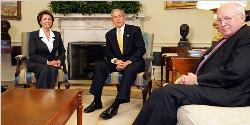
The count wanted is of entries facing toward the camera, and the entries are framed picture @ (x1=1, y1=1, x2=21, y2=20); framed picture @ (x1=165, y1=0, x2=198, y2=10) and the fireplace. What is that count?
3

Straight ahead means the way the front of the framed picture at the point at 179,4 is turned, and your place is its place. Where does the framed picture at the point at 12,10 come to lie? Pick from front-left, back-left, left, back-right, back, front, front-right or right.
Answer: right

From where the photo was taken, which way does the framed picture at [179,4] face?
toward the camera

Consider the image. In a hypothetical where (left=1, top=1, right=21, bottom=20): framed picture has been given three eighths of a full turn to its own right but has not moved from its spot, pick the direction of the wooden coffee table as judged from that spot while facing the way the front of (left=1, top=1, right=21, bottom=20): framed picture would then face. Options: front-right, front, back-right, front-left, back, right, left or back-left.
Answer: back-left

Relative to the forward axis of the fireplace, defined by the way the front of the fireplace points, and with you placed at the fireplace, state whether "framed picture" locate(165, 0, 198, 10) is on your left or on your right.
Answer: on your left

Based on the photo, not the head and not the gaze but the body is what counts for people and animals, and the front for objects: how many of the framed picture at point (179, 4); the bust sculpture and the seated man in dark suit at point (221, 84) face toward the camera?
2

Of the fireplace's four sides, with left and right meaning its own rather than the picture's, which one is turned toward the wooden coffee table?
front

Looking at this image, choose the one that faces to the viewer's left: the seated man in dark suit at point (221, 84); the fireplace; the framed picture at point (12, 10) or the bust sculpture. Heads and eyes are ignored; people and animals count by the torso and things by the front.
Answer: the seated man in dark suit

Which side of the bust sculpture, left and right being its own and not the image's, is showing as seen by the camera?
front

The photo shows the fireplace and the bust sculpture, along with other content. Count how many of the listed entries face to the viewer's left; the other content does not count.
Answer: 0

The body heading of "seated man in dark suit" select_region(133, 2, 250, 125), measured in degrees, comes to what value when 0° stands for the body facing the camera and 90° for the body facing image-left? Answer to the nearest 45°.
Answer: approximately 90°

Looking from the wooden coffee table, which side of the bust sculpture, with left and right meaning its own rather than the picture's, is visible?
front

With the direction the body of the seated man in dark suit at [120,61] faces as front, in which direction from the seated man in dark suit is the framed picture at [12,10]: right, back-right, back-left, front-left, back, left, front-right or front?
right

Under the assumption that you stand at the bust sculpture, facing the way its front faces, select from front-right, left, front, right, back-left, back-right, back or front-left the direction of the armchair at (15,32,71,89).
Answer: front-right
